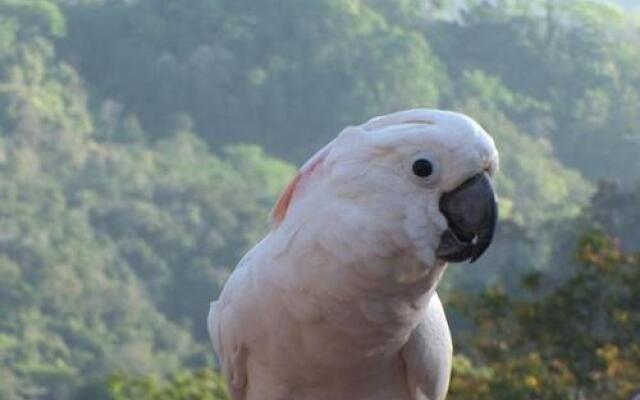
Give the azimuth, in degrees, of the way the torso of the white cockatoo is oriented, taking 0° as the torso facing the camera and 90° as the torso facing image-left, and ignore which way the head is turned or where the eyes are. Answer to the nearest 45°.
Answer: approximately 315°
